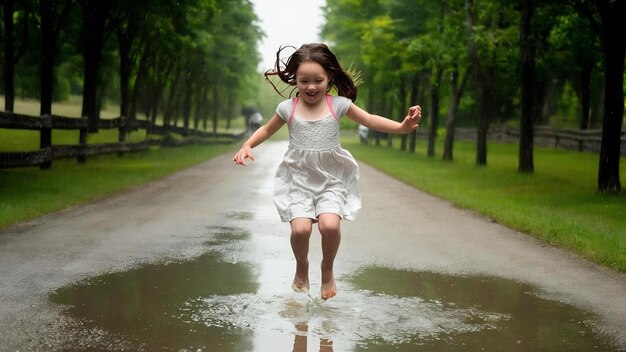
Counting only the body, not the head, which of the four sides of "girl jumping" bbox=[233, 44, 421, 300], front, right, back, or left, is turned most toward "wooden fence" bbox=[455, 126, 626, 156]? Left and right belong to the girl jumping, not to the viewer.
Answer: back

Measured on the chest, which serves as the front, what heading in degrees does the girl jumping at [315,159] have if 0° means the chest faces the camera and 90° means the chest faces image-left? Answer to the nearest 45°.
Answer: approximately 0°

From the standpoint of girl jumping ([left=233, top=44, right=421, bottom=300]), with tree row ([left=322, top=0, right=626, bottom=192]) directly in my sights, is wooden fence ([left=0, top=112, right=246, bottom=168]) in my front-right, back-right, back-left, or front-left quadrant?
front-left

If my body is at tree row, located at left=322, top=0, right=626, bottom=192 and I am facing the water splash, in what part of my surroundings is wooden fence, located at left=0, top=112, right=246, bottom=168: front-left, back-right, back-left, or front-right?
front-right

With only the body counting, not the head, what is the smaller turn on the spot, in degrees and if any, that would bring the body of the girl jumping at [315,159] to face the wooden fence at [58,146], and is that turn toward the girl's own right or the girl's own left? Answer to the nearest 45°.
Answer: approximately 135° to the girl's own right
